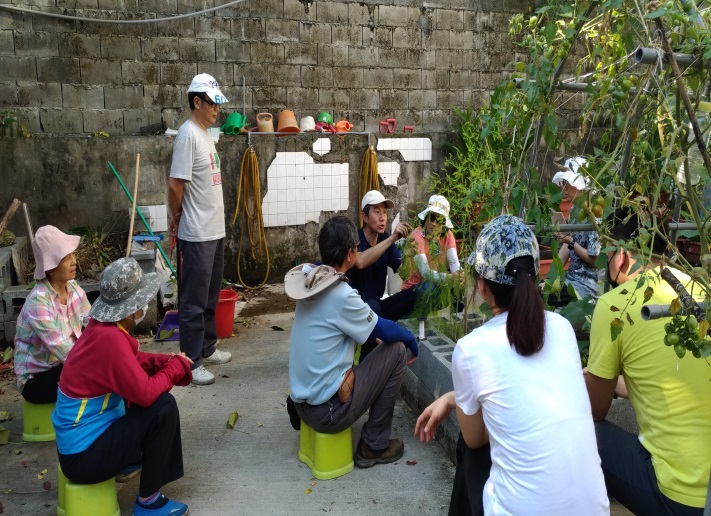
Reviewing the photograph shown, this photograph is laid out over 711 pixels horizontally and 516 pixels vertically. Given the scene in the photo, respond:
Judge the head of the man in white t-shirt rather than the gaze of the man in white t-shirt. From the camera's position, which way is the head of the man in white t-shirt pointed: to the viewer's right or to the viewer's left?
to the viewer's right

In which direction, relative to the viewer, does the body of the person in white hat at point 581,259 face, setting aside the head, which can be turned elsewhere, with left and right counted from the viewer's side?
facing the viewer and to the left of the viewer

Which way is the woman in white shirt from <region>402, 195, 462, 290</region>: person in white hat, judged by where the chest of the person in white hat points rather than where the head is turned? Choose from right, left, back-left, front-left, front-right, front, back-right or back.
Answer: front

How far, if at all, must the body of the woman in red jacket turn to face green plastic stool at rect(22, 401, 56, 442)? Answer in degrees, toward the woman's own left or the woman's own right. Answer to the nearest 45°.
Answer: approximately 135° to the woman's own left

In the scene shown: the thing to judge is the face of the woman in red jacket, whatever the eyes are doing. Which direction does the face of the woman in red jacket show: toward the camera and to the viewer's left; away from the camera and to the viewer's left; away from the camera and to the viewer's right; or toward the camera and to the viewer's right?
away from the camera and to the viewer's right

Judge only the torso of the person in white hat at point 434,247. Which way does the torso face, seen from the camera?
toward the camera

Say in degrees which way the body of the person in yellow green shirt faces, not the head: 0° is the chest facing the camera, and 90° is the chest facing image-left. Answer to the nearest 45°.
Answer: approximately 135°

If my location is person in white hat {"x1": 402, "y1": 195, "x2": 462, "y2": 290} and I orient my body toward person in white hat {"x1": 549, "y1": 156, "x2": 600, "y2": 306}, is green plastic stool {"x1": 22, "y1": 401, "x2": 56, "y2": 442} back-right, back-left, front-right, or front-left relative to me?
back-right

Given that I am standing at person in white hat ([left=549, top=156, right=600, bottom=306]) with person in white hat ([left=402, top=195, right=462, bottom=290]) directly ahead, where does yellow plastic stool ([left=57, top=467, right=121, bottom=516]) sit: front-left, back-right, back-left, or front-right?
front-left

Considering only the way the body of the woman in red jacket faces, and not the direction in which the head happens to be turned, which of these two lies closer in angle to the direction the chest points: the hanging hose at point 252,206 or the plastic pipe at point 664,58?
the plastic pipe

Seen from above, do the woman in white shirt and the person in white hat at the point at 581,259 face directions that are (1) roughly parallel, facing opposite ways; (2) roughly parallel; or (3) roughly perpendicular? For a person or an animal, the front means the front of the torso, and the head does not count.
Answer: roughly perpendicular

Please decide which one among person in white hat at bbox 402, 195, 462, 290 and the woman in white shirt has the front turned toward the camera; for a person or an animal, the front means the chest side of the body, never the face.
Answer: the person in white hat

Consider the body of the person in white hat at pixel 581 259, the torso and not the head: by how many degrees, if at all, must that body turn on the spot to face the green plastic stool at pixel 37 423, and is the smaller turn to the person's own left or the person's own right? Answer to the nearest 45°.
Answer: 0° — they already face it

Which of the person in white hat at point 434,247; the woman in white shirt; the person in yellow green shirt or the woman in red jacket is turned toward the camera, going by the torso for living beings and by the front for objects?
the person in white hat

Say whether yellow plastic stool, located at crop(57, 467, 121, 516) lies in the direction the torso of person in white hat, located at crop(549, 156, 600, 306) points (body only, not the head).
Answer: yes

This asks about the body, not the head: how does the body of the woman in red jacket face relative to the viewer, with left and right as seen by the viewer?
facing to the right of the viewer

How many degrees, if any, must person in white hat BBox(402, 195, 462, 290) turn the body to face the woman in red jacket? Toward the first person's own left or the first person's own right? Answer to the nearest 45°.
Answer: approximately 45° to the first person's own right

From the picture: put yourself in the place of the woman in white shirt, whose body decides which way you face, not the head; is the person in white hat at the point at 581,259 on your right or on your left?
on your right

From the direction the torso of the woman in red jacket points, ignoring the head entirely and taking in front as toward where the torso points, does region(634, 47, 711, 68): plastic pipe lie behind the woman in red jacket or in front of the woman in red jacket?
in front
